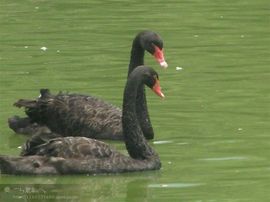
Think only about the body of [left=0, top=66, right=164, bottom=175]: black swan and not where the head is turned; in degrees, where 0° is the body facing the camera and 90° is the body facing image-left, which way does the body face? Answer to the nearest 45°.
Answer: approximately 270°
